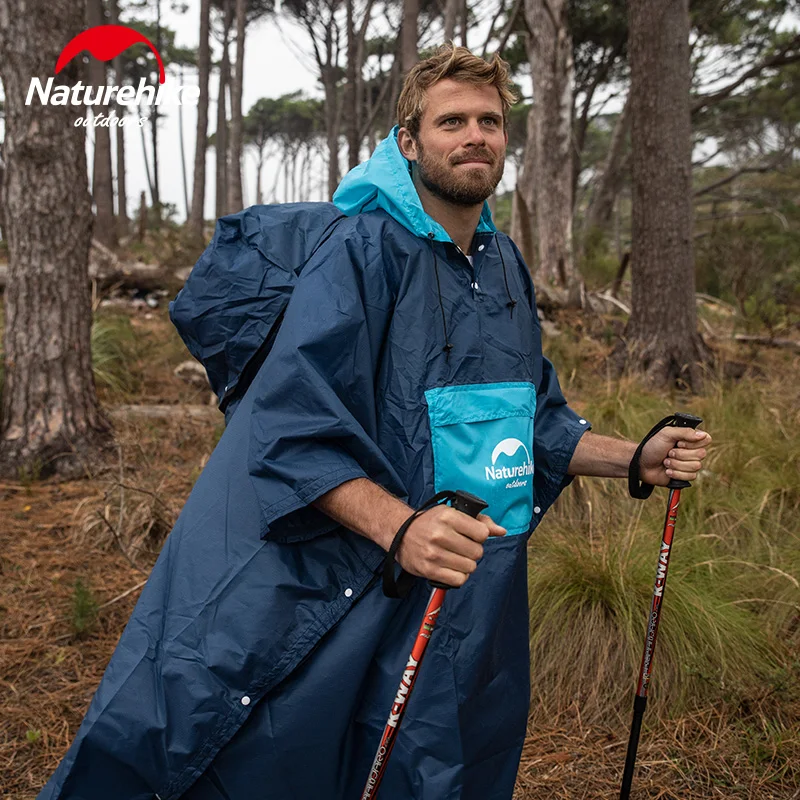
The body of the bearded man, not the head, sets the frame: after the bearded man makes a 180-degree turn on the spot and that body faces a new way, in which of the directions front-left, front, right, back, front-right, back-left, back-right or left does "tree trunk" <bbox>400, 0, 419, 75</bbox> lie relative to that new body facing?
front-right

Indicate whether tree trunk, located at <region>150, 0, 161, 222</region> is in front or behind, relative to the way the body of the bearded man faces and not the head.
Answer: behind

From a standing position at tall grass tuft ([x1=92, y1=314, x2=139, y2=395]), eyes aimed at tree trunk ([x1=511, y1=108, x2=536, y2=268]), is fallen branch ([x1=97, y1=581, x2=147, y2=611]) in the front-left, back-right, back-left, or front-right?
back-right

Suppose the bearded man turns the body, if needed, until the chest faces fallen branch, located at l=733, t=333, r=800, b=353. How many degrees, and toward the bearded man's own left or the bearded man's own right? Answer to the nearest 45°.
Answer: approximately 90° to the bearded man's own left

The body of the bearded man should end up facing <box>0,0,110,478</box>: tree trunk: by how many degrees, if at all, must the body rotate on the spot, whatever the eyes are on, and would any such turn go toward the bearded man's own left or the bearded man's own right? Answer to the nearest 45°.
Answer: approximately 180°

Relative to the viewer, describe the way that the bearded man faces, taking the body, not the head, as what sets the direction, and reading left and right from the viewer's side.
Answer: facing the viewer and to the right of the viewer

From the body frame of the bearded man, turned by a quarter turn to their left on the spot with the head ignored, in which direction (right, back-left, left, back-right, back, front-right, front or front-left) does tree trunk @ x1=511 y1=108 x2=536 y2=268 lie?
front-left

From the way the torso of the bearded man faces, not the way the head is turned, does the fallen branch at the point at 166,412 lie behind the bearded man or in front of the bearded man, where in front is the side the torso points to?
behind

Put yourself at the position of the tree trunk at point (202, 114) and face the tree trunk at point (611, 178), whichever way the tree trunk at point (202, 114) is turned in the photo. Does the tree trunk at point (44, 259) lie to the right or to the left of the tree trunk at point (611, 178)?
right

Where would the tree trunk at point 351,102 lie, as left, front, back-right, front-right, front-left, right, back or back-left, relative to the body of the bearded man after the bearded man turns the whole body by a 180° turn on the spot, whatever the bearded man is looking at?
front-right

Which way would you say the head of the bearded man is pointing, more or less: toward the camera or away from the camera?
toward the camera
